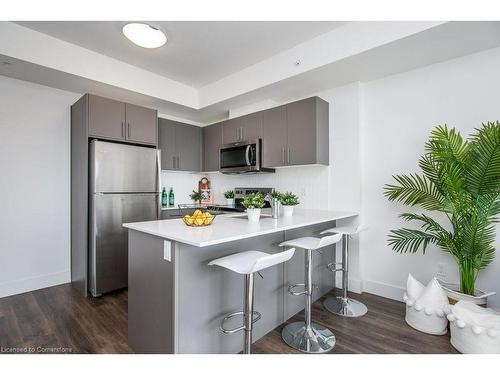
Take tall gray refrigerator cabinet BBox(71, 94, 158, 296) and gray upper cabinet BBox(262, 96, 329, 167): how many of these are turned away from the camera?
0

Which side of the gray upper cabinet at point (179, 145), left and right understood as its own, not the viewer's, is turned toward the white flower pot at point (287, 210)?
front

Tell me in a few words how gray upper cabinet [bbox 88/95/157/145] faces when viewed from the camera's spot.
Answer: facing the viewer and to the right of the viewer

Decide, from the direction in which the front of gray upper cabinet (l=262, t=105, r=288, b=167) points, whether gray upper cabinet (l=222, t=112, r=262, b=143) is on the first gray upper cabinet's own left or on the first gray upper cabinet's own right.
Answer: on the first gray upper cabinet's own right

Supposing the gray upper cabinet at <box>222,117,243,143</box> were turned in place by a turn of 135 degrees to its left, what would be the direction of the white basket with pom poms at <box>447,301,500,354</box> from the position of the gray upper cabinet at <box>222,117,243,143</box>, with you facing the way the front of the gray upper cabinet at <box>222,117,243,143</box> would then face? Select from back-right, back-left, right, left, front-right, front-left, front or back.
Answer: front-right

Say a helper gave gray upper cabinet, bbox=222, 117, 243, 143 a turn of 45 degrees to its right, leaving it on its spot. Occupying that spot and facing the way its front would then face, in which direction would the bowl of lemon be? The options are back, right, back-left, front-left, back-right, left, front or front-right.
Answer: left

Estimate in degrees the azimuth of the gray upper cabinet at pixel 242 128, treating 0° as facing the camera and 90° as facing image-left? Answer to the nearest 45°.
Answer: approximately 45°

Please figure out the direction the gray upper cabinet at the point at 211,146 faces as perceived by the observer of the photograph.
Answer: facing the viewer and to the left of the viewer

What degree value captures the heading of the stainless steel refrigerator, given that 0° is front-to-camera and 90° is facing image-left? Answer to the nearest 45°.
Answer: approximately 315°

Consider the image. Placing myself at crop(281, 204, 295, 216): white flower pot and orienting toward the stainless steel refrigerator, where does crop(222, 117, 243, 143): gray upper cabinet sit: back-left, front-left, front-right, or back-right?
front-right

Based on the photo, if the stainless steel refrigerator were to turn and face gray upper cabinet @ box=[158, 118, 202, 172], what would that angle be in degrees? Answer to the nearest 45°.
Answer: approximately 90° to its left

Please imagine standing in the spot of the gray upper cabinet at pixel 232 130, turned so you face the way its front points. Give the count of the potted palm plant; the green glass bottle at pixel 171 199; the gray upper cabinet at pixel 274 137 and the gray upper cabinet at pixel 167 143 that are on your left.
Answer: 2

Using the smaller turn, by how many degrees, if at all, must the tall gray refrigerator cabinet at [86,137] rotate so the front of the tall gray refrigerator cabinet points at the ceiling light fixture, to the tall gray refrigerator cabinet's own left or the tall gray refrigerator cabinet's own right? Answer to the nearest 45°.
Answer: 0° — it already faces it

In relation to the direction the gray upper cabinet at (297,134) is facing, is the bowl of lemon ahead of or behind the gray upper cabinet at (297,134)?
ahead

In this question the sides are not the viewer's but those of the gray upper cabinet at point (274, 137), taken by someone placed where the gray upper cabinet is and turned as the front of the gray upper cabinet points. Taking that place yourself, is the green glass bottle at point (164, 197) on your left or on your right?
on your right
